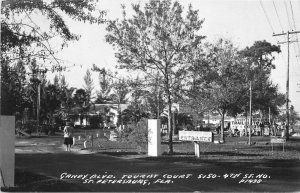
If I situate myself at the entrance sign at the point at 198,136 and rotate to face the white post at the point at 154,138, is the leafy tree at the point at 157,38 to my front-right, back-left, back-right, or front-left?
front-right

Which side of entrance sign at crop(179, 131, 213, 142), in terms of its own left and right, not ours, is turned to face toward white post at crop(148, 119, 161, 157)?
right

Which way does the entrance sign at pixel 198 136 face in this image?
toward the camera

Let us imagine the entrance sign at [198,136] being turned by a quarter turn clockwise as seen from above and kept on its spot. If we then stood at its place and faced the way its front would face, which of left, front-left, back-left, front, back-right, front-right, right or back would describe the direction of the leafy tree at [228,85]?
right
